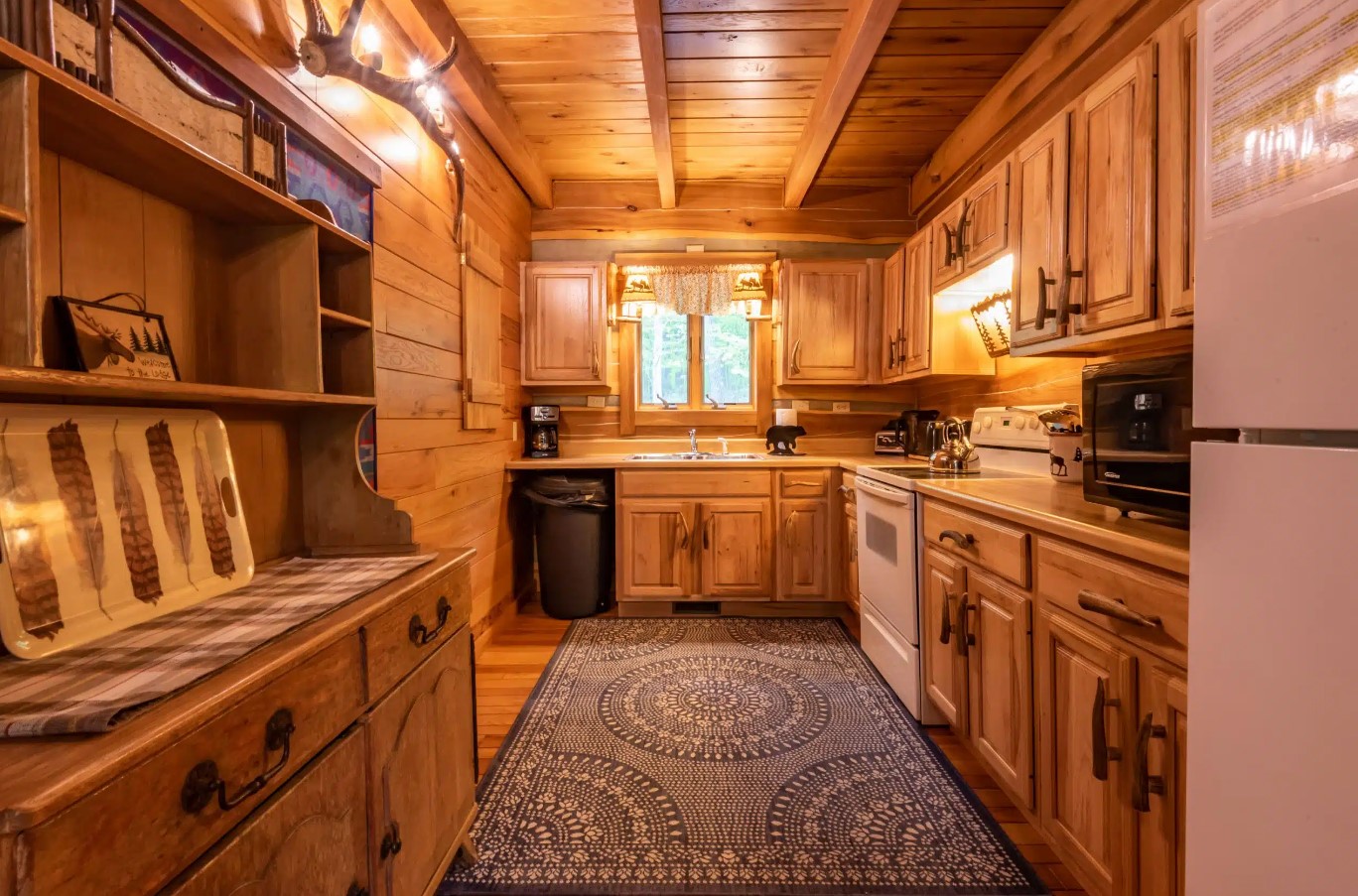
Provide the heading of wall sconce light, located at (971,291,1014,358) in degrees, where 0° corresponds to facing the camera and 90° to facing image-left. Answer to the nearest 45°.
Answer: approximately 45°

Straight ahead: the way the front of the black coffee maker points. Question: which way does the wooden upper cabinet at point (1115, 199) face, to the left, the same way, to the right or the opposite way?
to the right

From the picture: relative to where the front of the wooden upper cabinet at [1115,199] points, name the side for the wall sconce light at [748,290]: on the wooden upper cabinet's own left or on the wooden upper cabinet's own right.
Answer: on the wooden upper cabinet's own right

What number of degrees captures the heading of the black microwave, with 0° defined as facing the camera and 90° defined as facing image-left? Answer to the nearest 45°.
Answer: approximately 45°

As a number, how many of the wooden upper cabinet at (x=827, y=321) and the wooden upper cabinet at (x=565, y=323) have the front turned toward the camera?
2

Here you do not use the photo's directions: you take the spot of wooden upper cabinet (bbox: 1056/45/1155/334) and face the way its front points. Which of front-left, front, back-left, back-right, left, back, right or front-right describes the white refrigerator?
front-left

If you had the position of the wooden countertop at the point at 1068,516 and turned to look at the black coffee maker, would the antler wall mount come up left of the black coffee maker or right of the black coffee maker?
left

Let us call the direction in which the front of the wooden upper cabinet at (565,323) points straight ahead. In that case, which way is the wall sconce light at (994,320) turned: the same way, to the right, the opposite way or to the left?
to the right

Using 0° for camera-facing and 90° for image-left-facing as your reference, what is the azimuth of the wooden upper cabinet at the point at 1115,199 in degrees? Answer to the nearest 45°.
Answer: approximately 45°

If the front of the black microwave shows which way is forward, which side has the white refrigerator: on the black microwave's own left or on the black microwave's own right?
on the black microwave's own left

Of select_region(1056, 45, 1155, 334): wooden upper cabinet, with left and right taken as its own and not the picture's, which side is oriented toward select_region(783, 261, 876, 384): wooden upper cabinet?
right

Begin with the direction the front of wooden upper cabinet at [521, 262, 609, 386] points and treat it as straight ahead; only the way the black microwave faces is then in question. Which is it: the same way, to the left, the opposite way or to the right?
to the right

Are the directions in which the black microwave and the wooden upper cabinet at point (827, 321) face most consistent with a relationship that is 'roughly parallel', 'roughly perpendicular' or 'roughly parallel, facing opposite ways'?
roughly perpendicular
